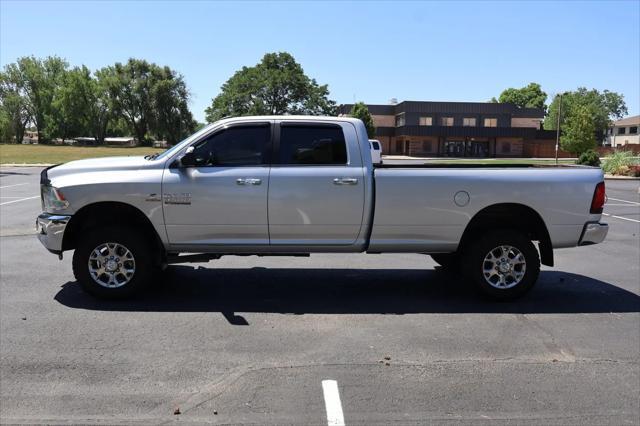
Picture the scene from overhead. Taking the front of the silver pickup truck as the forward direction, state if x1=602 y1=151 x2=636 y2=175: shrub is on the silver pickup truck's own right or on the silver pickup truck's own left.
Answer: on the silver pickup truck's own right

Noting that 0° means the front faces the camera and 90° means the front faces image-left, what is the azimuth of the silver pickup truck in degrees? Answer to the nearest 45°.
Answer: approximately 90°
